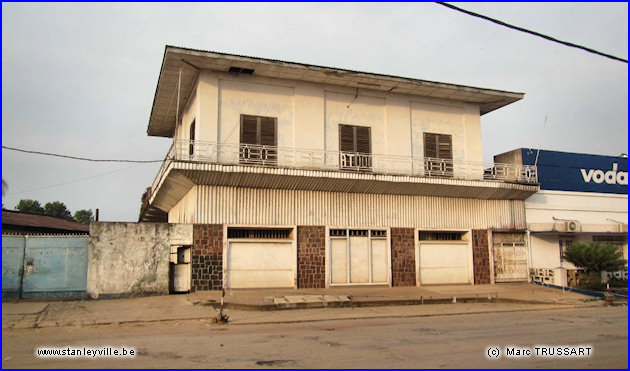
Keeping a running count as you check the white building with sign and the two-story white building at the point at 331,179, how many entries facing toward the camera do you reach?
2

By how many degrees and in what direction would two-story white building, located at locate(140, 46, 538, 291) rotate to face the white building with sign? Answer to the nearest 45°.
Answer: approximately 90° to its left

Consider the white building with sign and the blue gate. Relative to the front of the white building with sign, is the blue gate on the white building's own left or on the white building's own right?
on the white building's own right

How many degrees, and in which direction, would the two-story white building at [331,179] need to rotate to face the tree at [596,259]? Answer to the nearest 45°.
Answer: approximately 90° to its left

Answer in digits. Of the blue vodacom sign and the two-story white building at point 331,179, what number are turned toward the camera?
2

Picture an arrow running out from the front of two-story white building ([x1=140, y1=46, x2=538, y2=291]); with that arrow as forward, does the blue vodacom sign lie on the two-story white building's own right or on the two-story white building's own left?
on the two-story white building's own left

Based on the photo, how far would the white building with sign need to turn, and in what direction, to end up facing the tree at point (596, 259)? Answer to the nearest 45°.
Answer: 0° — it already faces it

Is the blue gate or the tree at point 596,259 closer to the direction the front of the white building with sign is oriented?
the tree

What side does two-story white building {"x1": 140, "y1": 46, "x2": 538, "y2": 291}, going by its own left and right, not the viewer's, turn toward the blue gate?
right

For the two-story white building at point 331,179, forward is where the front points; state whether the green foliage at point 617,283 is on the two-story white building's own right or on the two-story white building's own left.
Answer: on the two-story white building's own left

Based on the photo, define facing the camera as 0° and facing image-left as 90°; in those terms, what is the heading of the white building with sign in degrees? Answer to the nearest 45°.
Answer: approximately 0°
